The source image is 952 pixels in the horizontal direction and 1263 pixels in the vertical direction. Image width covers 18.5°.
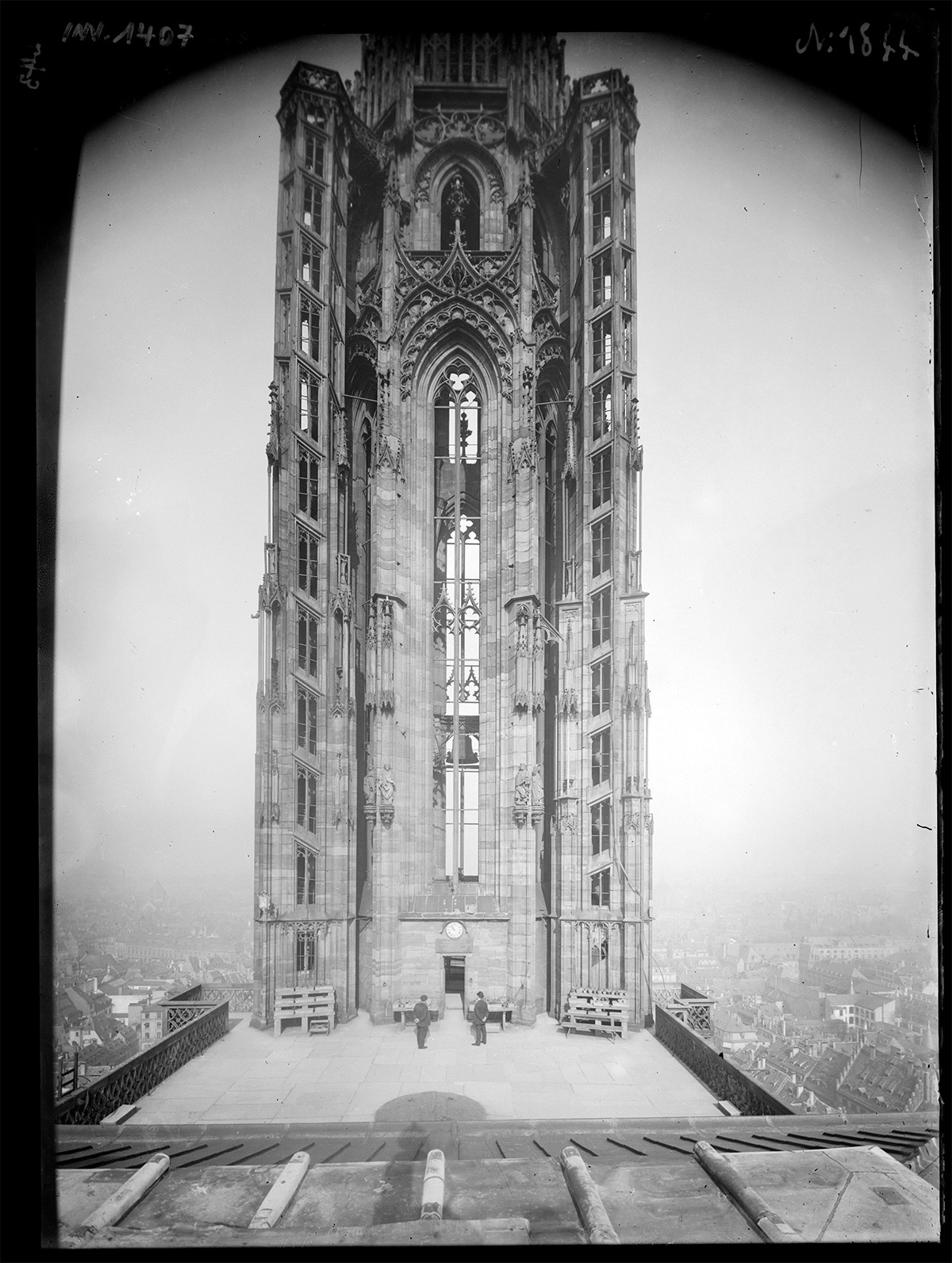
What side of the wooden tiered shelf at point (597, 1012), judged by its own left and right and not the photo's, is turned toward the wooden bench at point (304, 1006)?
right

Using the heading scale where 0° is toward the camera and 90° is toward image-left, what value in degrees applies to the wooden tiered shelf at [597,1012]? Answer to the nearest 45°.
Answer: approximately 0°

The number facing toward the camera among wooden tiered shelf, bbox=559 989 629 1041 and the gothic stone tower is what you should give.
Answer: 2

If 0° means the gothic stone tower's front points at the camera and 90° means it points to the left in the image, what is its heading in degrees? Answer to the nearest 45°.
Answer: approximately 0°

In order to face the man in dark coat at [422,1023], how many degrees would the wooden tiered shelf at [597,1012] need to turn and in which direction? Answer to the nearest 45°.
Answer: approximately 45° to its right

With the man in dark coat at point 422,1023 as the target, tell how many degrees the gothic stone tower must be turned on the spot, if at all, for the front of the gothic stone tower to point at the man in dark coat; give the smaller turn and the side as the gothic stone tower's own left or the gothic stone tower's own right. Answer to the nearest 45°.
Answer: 0° — it already faces them
